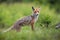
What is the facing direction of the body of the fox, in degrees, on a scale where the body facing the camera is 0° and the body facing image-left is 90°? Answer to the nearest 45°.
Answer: approximately 270°
